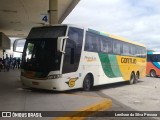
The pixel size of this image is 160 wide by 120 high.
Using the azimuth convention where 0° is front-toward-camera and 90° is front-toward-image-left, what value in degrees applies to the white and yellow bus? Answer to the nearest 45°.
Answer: approximately 45°
